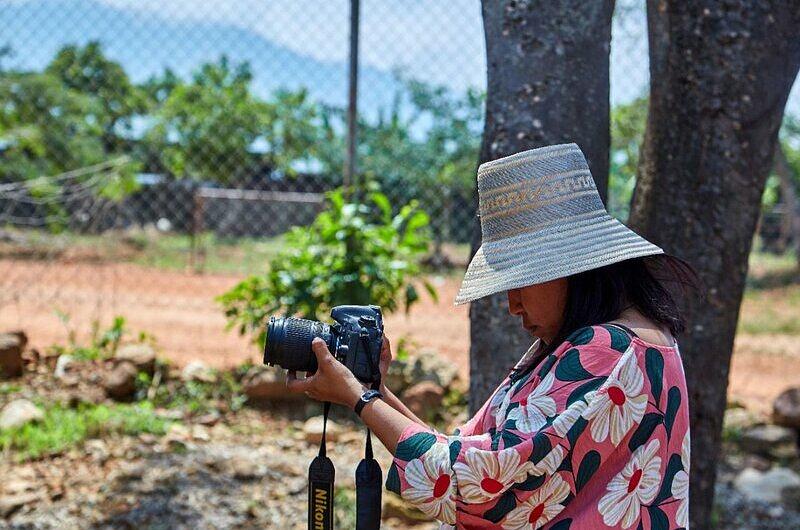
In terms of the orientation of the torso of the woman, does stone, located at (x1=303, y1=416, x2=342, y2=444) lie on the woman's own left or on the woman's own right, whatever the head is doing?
on the woman's own right

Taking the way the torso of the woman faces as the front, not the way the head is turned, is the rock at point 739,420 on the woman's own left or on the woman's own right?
on the woman's own right

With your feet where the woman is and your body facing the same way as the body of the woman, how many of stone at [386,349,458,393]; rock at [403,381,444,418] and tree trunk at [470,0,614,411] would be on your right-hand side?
3

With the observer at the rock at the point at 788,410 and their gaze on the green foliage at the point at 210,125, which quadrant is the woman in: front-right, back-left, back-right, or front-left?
back-left

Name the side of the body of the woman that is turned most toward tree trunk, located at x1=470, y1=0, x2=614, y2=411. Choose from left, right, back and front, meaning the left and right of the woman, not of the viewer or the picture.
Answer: right

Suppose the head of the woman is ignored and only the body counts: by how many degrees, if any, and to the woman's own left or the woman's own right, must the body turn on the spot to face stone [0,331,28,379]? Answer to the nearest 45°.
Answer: approximately 45° to the woman's own right

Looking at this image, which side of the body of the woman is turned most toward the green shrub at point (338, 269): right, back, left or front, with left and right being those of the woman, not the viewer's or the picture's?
right

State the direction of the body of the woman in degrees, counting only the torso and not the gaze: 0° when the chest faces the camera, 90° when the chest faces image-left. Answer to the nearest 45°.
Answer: approximately 90°

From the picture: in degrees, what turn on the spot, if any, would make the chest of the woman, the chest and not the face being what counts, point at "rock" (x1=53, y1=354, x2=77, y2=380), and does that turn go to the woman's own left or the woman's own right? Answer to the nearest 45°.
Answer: approximately 45° to the woman's own right

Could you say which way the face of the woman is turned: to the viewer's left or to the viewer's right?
to the viewer's left
